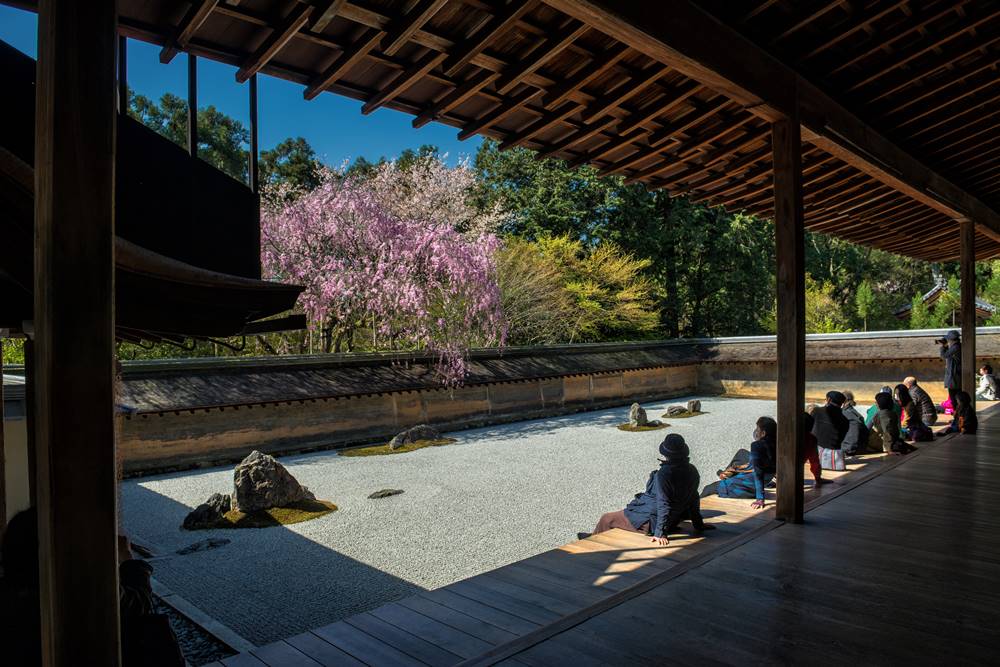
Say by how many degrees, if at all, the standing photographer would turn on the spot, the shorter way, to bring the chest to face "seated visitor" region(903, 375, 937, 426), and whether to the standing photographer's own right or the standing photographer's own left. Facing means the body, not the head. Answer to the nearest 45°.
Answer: approximately 45° to the standing photographer's own left

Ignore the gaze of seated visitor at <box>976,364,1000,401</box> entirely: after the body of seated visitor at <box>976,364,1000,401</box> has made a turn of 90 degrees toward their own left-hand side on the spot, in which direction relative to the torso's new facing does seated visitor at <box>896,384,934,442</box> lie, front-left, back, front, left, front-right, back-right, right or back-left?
front

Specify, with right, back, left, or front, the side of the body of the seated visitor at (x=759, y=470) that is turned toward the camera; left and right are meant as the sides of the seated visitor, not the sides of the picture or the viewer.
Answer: left

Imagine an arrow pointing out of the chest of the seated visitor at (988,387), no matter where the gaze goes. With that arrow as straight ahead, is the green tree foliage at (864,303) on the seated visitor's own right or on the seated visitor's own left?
on the seated visitor's own right

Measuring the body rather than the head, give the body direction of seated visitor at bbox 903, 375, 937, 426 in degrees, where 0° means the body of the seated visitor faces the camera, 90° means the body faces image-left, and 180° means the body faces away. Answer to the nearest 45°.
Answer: approximately 90°

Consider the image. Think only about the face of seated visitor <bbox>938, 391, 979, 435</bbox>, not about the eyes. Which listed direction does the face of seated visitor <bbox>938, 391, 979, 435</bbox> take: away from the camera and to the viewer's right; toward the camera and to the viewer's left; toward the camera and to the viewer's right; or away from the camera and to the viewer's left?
away from the camera and to the viewer's left

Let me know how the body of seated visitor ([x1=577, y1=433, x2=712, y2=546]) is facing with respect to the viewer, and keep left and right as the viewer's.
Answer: facing away from the viewer and to the left of the viewer

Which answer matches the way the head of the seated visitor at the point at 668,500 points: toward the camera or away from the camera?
away from the camera

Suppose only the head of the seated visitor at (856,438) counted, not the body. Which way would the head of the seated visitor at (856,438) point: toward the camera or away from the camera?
away from the camera

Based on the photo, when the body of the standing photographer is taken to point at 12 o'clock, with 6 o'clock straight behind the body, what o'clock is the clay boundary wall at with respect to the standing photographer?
The clay boundary wall is roughly at 12 o'clock from the standing photographer.

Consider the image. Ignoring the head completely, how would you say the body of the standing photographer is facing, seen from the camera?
to the viewer's left
